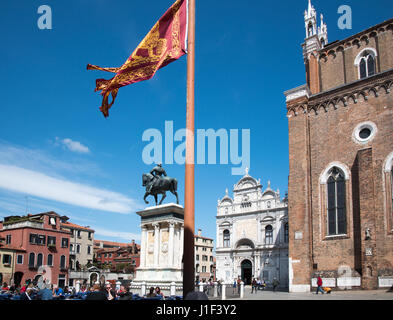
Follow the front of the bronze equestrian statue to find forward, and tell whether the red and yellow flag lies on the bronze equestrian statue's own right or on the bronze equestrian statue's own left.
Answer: on the bronze equestrian statue's own left

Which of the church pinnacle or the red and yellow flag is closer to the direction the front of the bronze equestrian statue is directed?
the red and yellow flag

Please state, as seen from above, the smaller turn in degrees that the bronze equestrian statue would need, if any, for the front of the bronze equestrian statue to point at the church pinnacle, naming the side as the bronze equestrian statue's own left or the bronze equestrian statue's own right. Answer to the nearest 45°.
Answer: approximately 135° to the bronze equestrian statue's own right

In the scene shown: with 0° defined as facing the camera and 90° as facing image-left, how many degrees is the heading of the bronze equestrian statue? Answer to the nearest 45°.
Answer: approximately 90°

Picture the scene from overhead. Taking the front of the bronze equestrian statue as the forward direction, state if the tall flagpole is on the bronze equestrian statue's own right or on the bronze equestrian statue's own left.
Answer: on the bronze equestrian statue's own left
